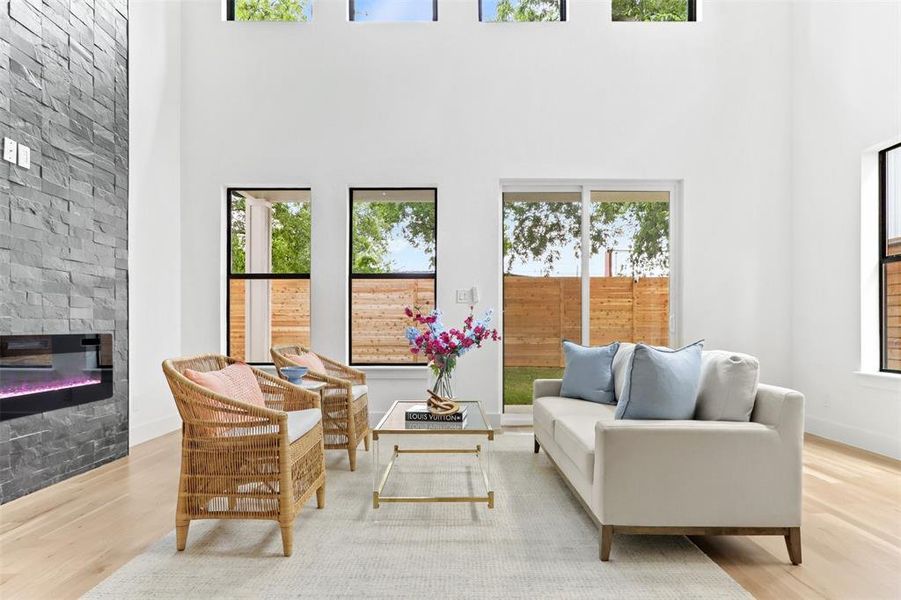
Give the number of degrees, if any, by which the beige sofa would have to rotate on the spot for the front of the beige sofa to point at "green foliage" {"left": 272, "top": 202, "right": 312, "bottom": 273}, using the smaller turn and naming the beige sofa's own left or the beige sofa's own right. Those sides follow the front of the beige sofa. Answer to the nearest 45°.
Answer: approximately 45° to the beige sofa's own right

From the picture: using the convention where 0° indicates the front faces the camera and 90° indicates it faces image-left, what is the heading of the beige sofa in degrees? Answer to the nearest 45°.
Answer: approximately 90°

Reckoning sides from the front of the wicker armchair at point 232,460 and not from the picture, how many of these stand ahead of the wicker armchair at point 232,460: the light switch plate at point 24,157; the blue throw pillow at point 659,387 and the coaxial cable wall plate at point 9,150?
1

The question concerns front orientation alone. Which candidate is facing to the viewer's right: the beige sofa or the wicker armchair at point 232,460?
the wicker armchair

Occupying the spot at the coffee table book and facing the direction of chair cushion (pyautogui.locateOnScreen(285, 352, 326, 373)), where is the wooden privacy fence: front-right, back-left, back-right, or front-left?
front-right

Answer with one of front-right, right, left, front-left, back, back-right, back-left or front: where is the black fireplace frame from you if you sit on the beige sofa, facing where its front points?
front

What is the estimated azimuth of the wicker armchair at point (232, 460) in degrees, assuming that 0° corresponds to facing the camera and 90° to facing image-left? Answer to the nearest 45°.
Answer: approximately 270°

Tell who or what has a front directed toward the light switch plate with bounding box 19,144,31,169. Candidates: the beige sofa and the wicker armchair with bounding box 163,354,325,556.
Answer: the beige sofa

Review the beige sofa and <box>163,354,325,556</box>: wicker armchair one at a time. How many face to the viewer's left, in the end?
1

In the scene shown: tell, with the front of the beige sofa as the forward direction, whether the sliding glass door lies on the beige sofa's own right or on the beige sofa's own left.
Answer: on the beige sofa's own right

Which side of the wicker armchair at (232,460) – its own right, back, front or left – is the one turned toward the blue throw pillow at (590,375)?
front

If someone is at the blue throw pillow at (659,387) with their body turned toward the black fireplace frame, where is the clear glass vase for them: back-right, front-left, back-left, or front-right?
front-right

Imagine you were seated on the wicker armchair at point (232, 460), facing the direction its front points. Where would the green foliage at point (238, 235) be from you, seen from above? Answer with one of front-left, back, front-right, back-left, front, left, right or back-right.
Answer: left

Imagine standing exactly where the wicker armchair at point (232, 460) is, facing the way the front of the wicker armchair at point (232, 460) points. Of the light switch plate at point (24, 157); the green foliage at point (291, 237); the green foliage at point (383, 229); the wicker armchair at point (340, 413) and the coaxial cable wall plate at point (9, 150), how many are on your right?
0

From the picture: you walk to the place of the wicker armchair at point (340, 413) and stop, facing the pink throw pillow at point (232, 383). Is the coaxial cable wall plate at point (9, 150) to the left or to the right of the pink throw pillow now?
right

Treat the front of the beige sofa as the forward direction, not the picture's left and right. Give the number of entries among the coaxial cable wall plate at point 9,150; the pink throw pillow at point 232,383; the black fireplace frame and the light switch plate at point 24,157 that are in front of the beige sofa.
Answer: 4

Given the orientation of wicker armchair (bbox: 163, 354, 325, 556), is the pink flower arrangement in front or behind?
in front

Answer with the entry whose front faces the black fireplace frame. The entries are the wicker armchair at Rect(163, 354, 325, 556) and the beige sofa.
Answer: the beige sofa

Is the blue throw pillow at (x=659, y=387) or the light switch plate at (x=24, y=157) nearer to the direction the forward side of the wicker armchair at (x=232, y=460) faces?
the blue throw pillow

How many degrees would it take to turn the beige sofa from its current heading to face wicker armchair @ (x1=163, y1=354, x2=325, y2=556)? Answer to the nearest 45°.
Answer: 0° — it already faces it
